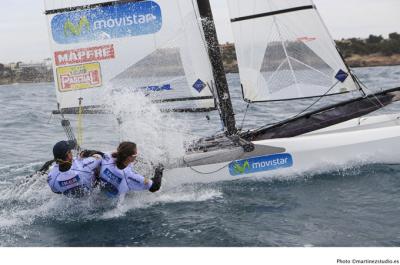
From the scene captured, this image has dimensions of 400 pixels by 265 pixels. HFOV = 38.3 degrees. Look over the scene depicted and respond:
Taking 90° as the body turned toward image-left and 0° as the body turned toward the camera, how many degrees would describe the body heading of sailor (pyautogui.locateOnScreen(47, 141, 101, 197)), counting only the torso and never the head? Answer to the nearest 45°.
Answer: approximately 225°
